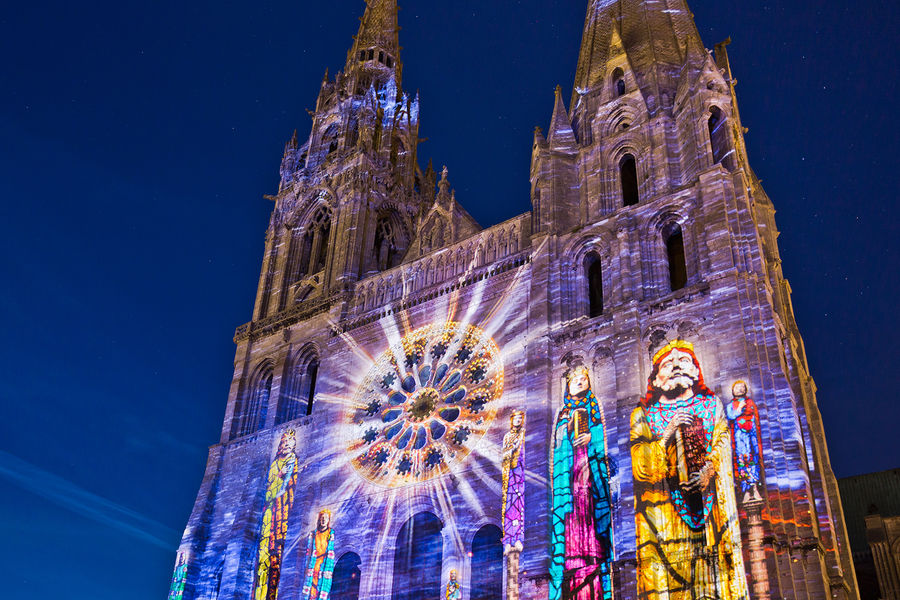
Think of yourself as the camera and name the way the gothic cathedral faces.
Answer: facing the viewer and to the left of the viewer
